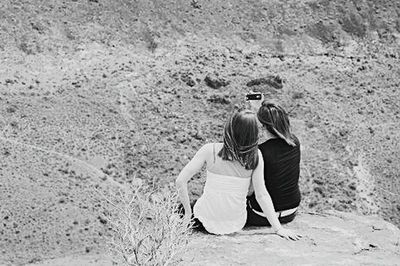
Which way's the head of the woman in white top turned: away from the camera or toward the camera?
away from the camera

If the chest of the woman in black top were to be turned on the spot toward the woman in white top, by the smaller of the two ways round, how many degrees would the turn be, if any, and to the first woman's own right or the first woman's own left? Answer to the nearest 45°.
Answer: approximately 90° to the first woman's own left

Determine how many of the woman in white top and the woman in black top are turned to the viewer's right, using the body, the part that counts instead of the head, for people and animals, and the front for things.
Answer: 0

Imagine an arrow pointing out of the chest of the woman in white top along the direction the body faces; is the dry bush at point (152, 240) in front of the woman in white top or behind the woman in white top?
behind

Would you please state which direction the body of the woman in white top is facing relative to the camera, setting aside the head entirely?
away from the camera

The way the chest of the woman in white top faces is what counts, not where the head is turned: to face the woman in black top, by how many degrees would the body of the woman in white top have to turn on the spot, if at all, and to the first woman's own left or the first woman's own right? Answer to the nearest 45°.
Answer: approximately 45° to the first woman's own right

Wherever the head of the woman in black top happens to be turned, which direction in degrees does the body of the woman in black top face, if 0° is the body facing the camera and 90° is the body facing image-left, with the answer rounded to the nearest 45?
approximately 135°
